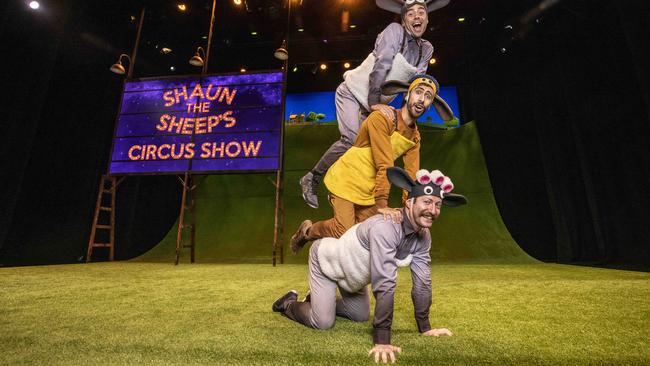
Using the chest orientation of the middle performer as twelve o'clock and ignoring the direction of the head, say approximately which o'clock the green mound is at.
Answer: The green mound is roughly at 7 o'clock from the middle performer.

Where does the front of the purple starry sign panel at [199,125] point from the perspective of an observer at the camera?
facing the viewer

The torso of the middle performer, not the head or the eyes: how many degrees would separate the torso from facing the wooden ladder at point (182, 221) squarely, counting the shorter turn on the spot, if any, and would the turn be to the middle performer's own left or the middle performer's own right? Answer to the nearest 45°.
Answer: approximately 180°

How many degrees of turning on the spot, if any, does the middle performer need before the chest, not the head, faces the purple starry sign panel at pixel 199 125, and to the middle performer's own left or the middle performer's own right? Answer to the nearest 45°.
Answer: approximately 180°

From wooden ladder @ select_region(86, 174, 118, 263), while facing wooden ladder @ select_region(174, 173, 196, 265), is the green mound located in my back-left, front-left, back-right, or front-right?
front-left

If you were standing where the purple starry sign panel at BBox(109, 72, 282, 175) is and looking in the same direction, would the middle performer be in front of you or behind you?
in front

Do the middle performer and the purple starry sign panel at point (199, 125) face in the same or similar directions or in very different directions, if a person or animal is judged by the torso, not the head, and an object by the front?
same or similar directions

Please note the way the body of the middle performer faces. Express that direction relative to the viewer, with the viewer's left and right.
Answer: facing the viewer and to the right of the viewer
